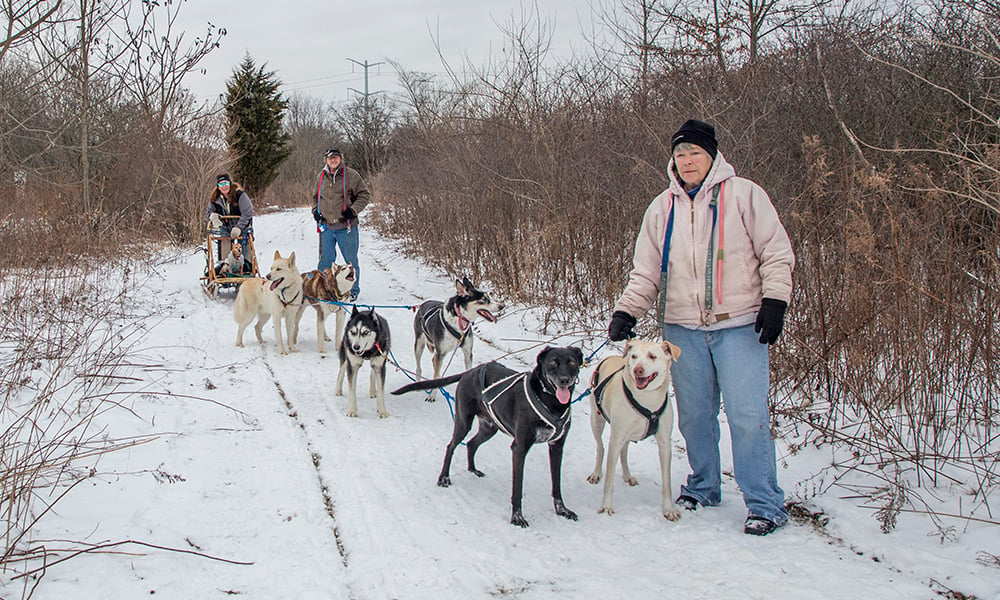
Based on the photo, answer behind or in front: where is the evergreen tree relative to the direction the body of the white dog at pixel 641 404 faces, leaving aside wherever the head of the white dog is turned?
behind

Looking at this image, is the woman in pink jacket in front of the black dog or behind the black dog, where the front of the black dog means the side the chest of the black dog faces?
in front

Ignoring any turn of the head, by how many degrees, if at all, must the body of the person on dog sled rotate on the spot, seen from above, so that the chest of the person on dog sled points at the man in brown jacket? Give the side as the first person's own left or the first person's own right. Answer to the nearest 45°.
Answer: approximately 45° to the first person's own left

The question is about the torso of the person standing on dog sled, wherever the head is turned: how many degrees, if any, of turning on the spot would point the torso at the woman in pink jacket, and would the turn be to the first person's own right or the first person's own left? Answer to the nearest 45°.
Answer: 0° — they already face them

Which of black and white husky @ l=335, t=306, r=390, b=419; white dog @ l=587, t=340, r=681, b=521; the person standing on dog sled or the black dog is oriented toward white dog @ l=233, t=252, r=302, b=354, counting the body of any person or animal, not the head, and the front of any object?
the person standing on dog sled

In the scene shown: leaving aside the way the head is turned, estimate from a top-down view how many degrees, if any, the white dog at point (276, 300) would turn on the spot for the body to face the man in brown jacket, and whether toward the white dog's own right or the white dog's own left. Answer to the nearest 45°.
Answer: approximately 135° to the white dog's own left

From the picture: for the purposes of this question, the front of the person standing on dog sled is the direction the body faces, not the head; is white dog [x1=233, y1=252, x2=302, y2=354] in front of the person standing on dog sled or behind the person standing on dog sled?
in front

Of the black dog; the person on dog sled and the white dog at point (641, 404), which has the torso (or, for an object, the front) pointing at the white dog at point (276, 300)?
the person on dog sled

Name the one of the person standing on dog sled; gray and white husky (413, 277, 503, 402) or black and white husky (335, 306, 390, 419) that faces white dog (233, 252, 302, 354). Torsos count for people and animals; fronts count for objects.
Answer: the person standing on dog sled

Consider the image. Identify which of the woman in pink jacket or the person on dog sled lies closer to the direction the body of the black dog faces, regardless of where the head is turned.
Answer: the woman in pink jacket

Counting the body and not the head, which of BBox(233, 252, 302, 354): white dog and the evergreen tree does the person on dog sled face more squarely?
the white dog

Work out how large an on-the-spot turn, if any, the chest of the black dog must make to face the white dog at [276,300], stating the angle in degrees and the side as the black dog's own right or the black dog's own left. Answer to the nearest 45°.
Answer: approximately 180°

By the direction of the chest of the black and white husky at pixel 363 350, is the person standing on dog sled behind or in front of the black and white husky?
behind

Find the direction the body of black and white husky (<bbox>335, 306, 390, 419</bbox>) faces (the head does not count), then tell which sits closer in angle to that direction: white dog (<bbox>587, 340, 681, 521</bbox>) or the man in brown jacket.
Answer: the white dog

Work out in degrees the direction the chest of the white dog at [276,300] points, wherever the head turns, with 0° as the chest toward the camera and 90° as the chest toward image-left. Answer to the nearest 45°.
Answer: approximately 315°

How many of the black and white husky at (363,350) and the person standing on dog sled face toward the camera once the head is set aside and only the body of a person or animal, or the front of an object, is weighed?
2

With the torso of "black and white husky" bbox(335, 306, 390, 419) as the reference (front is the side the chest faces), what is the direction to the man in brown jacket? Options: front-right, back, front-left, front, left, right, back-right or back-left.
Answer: back

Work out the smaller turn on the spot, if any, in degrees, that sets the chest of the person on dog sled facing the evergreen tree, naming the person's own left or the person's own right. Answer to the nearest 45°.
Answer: approximately 180°

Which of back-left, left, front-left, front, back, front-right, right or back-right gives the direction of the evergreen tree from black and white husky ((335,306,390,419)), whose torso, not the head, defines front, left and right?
back
